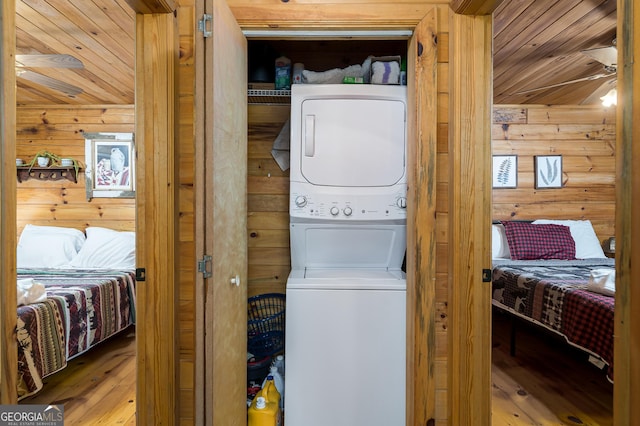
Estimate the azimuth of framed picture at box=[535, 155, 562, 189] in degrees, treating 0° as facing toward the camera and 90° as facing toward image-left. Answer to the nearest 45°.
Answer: approximately 0°

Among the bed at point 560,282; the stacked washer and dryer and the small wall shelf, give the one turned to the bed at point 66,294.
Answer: the small wall shelf

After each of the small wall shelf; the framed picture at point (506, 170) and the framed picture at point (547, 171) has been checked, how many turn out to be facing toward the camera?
3

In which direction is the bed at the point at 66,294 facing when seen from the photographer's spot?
facing the viewer and to the left of the viewer

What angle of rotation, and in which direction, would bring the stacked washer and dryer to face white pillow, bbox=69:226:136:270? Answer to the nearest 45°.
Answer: approximately 135° to its right

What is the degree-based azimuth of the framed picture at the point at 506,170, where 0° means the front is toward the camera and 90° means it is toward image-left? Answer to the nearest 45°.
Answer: approximately 0°

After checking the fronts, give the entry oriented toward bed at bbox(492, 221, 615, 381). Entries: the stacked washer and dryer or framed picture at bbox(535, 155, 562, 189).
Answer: the framed picture

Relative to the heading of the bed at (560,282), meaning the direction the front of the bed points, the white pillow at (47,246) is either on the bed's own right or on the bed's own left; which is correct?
on the bed's own right

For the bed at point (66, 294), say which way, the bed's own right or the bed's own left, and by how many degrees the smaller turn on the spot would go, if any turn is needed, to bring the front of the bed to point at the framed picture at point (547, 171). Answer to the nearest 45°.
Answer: approximately 135° to the bed's own left

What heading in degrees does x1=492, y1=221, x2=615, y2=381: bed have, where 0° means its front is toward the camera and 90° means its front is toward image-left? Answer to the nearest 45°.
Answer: approximately 315°

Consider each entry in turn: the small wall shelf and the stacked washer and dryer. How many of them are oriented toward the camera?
2
